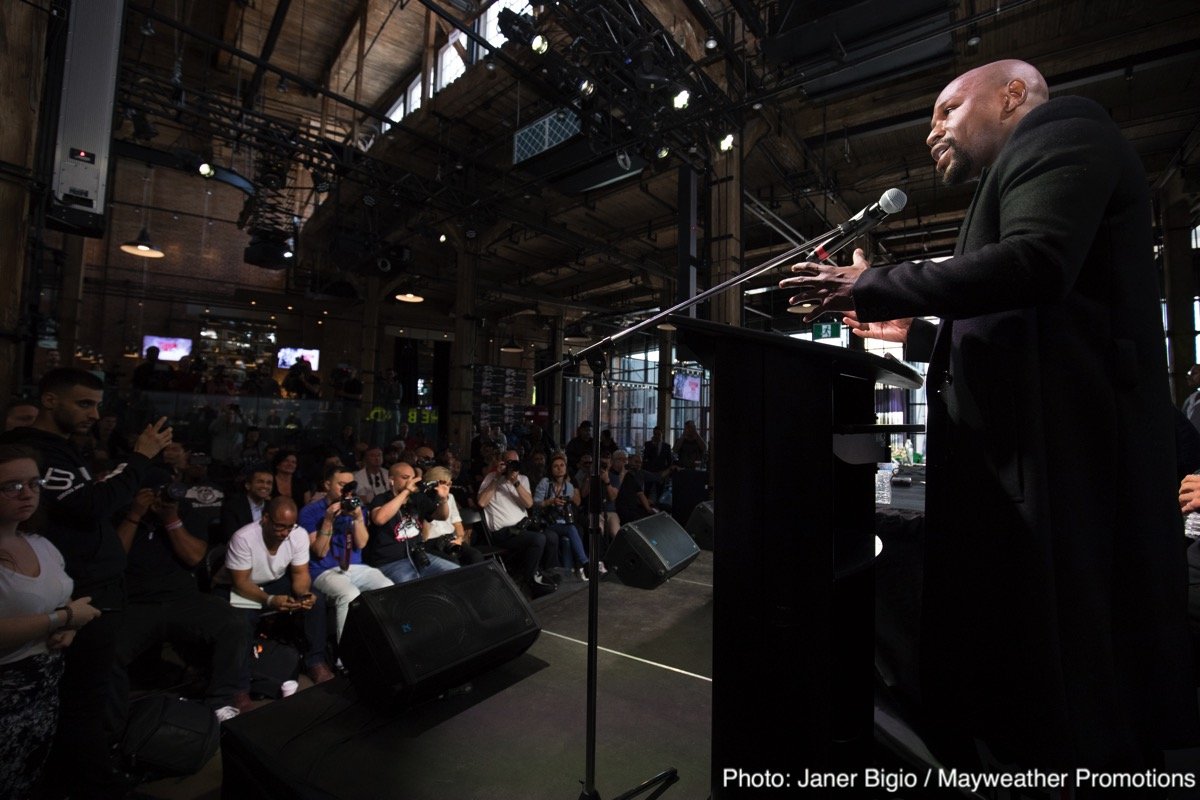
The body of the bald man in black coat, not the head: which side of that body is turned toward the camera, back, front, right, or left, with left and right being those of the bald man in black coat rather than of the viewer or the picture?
left

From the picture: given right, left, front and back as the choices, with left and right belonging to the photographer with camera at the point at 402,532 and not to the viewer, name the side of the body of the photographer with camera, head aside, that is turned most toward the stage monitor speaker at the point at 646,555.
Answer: front

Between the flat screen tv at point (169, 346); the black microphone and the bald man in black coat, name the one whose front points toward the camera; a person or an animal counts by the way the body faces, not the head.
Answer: the flat screen tv

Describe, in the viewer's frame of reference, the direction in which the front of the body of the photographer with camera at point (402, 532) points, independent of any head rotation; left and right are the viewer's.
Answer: facing the viewer and to the right of the viewer

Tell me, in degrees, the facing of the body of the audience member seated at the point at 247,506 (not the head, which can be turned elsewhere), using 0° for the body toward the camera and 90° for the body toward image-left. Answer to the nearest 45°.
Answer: approximately 315°

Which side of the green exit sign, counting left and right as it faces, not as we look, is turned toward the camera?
front

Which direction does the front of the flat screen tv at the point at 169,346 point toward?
toward the camera

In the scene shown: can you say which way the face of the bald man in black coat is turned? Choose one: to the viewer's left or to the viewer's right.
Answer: to the viewer's left

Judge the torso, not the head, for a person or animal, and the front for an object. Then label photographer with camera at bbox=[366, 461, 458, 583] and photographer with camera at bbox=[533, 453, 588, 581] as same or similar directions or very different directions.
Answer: same or similar directions

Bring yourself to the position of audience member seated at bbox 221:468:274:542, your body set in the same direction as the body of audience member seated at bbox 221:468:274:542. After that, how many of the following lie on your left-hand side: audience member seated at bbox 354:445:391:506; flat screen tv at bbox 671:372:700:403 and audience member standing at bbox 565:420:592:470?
3

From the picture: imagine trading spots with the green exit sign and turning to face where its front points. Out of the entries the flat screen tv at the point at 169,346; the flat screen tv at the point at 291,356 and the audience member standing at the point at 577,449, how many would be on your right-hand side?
3

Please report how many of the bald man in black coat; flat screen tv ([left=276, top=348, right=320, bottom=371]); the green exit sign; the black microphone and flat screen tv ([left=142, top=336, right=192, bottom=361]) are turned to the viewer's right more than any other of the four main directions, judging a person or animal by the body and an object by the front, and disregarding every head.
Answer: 1

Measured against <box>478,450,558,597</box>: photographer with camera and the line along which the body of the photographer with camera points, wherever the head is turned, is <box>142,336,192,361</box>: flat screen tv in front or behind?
behind
